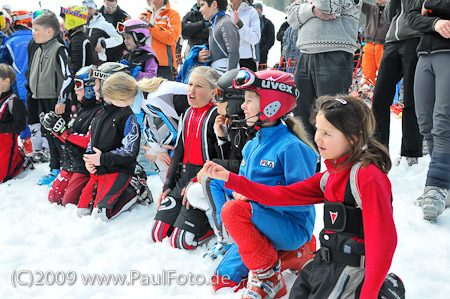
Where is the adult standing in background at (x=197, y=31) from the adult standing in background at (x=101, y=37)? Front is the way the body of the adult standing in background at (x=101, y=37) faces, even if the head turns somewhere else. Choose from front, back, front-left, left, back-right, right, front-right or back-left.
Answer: left

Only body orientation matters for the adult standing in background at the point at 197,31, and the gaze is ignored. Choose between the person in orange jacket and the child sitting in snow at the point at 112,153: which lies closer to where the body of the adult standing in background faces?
the child sitting in snow

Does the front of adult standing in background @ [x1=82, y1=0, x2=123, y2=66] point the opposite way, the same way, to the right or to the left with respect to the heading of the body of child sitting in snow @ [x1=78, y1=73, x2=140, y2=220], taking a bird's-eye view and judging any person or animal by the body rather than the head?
the same way

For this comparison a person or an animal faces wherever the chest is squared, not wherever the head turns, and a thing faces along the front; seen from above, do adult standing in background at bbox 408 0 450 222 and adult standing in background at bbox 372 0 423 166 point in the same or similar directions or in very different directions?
same or similar directions

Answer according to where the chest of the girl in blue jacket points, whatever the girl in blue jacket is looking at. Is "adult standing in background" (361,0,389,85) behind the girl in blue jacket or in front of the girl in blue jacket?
behind

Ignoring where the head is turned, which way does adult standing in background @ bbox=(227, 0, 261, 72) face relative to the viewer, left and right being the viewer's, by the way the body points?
facing the viewer and to the left of the viewer

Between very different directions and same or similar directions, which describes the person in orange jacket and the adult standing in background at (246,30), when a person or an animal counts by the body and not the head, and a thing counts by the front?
same or similar directions

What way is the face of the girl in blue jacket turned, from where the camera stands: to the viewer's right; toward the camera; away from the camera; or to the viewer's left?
to the viewer's left

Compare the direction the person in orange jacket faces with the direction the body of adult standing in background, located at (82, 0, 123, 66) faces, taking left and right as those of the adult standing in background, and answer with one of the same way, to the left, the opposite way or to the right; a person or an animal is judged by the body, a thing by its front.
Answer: the same way

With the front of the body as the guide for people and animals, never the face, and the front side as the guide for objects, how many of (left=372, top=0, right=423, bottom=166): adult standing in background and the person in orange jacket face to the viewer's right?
0

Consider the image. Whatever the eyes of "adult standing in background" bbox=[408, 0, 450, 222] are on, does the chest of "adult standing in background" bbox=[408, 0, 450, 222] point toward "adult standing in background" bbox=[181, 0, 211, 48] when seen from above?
no

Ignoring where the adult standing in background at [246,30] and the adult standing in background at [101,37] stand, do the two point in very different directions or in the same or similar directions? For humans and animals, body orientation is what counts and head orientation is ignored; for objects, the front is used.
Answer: same or similar directions

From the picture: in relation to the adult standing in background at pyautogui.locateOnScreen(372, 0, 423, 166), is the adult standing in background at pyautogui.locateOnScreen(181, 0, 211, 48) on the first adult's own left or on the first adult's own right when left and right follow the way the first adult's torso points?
on the first adult's own right

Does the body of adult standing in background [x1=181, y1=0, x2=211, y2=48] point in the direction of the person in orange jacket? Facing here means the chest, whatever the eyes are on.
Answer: no

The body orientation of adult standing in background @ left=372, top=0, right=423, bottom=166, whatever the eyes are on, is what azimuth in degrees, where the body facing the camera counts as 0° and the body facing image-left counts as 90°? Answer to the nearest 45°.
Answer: approximately 45°
